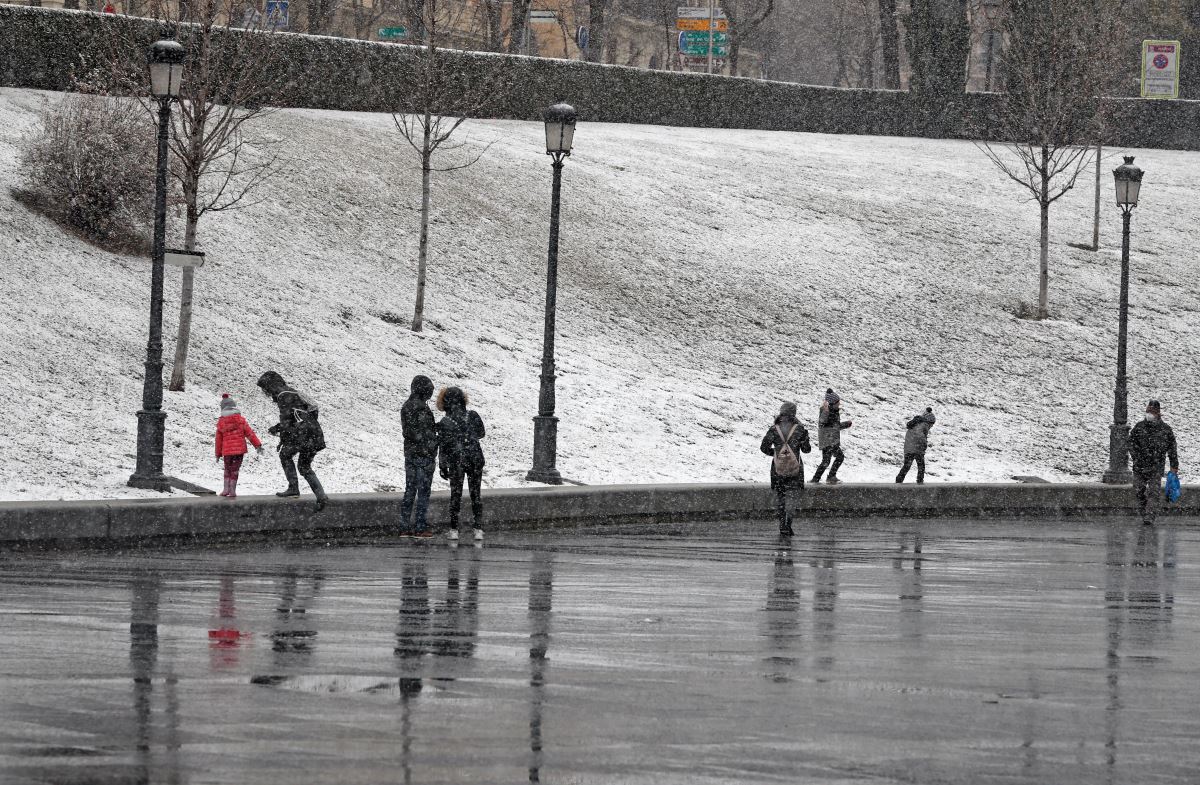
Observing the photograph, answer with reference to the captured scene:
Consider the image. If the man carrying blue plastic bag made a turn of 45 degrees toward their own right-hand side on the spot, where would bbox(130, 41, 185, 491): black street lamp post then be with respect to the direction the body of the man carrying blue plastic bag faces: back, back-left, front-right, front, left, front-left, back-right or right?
front

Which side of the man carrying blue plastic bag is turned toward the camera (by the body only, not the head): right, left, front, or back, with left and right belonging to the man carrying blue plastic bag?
front

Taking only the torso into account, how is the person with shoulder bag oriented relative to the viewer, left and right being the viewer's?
facing to the left of the viewer

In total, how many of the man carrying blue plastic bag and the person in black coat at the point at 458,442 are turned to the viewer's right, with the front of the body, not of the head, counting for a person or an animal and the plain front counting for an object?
0

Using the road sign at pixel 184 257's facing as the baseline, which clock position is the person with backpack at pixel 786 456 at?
The person with backpack is roughly at 10 o'clock from the road sign.

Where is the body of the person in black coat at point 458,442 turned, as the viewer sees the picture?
away from the camera

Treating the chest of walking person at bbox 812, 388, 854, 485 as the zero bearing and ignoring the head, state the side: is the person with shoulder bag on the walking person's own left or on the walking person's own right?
on the walking person's own right

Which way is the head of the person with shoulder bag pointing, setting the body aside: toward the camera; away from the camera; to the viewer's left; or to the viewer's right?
to the viewer's left

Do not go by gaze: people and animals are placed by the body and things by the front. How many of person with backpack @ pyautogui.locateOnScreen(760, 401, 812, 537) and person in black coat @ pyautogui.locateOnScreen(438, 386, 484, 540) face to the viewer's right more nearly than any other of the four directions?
0

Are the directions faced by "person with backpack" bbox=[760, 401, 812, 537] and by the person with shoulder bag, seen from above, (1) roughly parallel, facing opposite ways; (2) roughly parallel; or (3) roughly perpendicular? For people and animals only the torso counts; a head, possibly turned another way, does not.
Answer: roughly perpendicular

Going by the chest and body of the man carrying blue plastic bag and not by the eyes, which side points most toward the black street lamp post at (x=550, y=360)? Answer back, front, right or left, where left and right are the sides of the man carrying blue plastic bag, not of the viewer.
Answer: right

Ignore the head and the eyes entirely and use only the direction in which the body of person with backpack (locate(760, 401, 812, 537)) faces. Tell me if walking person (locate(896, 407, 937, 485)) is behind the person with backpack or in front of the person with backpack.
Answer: in front

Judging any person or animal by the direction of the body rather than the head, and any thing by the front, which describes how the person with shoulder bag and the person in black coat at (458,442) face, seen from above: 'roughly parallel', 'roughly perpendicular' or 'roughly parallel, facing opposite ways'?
roughly perpendicular
